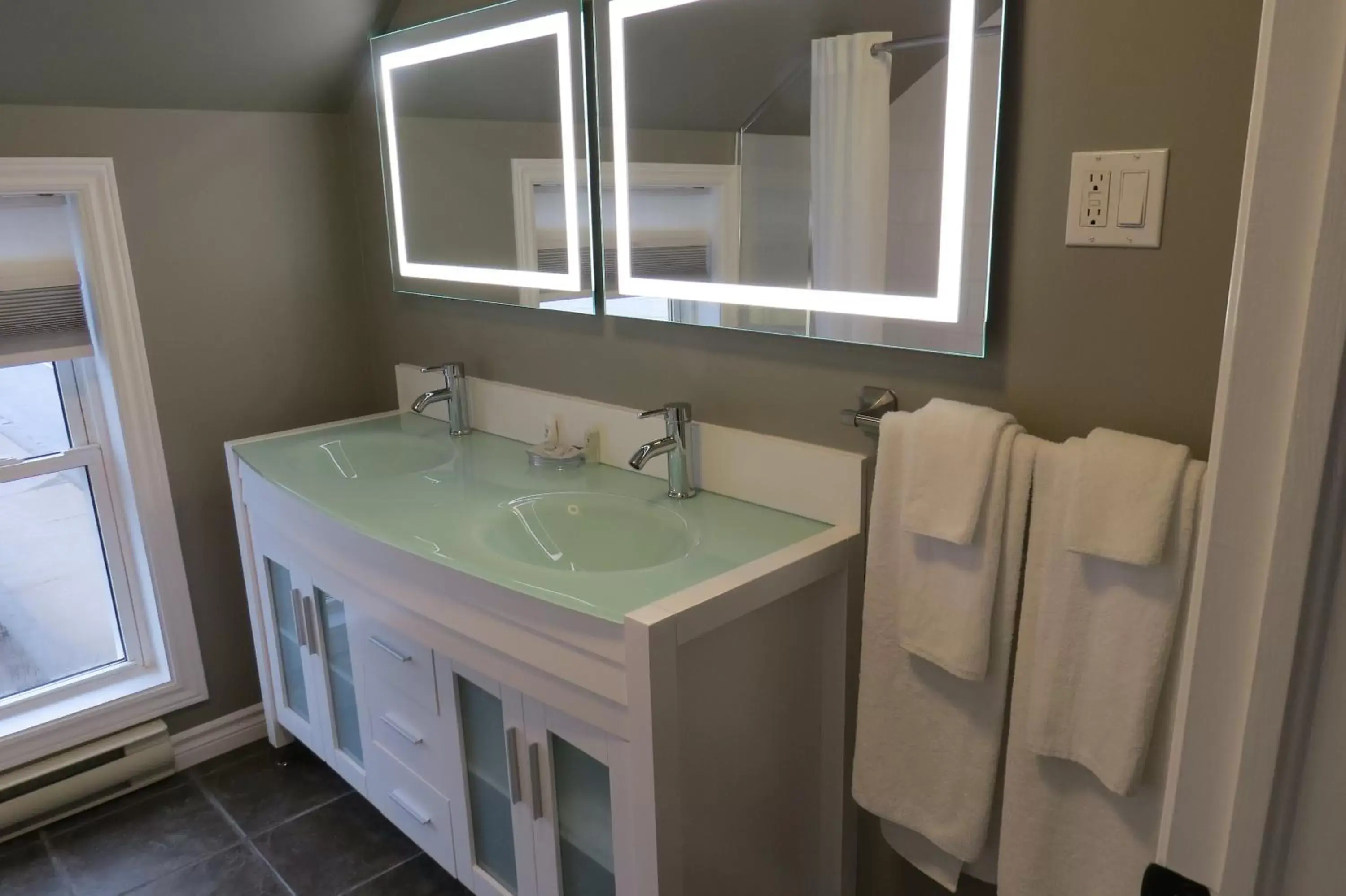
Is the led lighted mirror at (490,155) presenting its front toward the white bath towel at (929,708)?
no

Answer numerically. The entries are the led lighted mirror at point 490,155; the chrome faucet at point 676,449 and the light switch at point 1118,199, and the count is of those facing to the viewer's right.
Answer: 0

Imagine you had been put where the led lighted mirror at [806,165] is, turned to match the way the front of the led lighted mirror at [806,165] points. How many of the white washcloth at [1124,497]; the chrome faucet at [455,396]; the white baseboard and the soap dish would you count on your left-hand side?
1

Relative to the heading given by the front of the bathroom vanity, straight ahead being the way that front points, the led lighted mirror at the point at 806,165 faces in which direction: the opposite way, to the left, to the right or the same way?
the same way

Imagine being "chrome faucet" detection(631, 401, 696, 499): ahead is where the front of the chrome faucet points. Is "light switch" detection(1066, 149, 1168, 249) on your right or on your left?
on your left

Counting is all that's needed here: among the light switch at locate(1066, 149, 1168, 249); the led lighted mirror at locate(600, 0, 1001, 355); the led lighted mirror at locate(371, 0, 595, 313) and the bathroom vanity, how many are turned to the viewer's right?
0

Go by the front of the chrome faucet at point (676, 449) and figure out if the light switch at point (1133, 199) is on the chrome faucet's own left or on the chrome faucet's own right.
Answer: on the chrome faucet's own left

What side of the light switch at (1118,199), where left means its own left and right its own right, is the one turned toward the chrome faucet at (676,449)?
right

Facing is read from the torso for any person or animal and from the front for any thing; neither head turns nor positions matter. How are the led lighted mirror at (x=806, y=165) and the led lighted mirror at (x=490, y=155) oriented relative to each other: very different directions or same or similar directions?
same or similar directions

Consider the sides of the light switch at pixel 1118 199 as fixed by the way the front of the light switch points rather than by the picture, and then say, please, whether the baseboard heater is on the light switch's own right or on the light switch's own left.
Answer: on the light switch's own right

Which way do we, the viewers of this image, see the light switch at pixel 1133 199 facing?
facing the viewer

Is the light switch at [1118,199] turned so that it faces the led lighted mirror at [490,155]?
no

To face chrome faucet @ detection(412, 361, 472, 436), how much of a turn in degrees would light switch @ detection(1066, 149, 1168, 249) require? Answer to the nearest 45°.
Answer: approximately 90° to its right

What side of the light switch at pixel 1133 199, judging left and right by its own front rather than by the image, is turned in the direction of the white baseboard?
right

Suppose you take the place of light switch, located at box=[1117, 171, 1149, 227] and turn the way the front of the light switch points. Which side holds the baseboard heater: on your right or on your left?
on your right

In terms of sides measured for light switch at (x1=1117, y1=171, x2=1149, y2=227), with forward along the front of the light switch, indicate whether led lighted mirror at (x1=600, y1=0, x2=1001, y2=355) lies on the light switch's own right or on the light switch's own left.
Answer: on the light switch's own right
